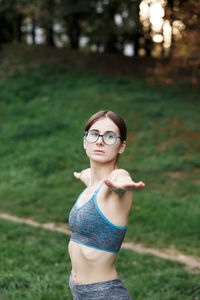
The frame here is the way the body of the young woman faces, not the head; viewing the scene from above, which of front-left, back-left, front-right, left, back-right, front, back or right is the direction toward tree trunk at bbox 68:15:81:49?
back-right

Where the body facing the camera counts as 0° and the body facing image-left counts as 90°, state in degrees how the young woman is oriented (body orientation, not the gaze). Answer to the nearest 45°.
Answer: approximately 45°
